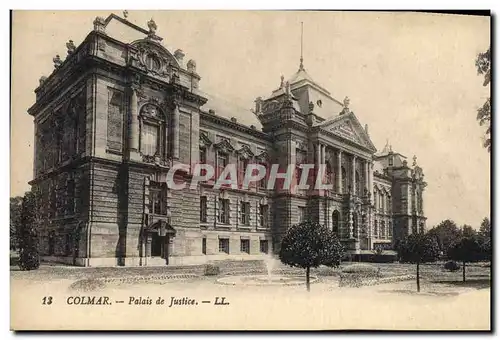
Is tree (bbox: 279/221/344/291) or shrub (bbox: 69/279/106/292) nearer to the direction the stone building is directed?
the tree

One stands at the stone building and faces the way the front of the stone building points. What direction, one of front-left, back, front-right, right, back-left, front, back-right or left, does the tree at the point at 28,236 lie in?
right

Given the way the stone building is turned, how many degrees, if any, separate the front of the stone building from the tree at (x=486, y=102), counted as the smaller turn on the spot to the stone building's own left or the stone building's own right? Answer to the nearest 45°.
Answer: approximately 45° to the stone building's own left

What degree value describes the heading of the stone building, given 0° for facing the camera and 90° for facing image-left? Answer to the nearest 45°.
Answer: approximately 315°

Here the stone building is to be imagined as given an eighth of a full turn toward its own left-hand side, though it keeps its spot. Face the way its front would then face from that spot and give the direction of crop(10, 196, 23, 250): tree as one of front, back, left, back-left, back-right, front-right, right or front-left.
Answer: back-right

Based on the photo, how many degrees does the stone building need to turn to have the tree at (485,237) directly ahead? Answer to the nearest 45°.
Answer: approximately 45° to its left
